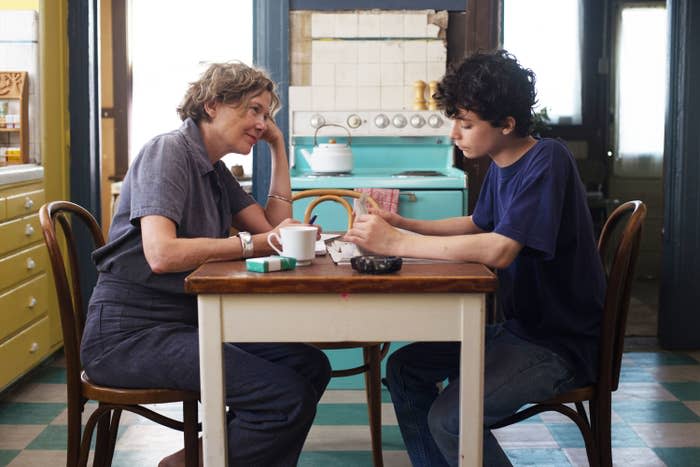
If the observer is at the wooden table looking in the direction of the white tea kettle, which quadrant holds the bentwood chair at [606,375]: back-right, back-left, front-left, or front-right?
front-right

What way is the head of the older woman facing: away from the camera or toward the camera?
toward the camera

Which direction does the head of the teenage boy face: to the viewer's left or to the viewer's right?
to the viewer's left

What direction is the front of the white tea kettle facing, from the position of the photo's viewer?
facing to the left of the viewer

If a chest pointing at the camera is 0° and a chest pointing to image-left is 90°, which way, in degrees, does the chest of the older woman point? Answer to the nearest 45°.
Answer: approximately 270°

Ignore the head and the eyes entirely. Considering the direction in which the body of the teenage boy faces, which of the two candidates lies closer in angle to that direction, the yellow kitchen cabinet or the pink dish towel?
the yellow kitchen cabinet

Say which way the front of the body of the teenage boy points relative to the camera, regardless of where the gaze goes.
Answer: to the viewer's left

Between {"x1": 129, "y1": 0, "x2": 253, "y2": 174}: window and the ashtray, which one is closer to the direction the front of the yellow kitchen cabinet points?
the ashtray

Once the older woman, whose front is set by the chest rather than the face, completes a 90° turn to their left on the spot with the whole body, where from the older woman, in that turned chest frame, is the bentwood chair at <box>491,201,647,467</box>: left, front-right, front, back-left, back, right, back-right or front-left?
right

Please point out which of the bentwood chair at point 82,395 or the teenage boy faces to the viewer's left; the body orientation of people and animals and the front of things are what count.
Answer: the teenage boy

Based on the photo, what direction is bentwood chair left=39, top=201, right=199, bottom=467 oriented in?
to the viewer's right

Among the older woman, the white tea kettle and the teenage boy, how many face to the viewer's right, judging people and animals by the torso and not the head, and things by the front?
1

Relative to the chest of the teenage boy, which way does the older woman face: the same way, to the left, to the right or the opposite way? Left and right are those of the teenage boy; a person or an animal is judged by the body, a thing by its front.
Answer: the opposite way

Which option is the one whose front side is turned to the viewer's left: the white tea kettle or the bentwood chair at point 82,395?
the white tea kettle

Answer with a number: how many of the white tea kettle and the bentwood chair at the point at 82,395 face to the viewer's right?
1

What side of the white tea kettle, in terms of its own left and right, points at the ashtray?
left
